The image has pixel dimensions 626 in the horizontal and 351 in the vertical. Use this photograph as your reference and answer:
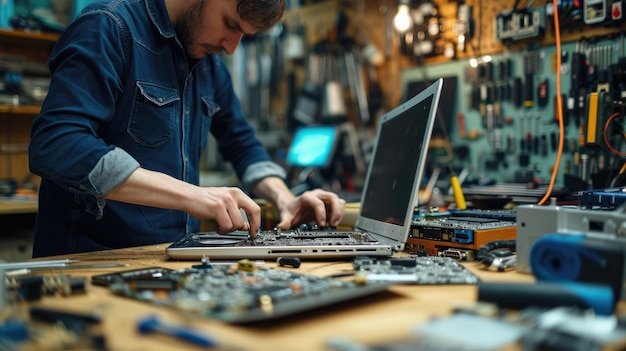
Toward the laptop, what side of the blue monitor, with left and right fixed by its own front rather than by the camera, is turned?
front

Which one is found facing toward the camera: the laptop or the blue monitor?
the blue monitor

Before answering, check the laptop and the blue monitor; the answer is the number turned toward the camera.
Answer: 1

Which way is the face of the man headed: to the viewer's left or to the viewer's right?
to the viewer's right

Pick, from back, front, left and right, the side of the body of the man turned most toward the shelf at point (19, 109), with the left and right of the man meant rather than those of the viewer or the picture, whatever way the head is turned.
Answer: back

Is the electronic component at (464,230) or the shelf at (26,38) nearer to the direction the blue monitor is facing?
the electronic component

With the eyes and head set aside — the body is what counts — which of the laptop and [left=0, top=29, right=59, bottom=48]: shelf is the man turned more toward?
the laptop

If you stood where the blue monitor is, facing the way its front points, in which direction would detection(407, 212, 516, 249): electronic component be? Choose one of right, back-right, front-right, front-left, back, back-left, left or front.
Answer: front

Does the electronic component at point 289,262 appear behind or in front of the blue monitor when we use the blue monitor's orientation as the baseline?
in front

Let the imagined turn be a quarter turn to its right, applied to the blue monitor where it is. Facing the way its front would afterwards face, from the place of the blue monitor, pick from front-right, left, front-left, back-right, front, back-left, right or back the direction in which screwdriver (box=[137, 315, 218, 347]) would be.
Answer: left

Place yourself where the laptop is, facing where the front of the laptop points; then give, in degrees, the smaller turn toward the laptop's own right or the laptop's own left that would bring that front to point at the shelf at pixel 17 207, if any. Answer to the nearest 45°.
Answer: approximately 45° to the laptop's own right

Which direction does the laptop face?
to the viewer's left

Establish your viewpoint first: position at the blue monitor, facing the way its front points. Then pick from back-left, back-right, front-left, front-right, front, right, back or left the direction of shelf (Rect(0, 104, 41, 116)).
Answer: right

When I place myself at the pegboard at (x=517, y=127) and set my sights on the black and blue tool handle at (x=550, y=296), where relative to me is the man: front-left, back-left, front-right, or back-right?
front-right

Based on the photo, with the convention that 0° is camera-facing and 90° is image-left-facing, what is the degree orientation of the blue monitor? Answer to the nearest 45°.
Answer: approximately 0°

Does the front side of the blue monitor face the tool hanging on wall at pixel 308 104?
no
